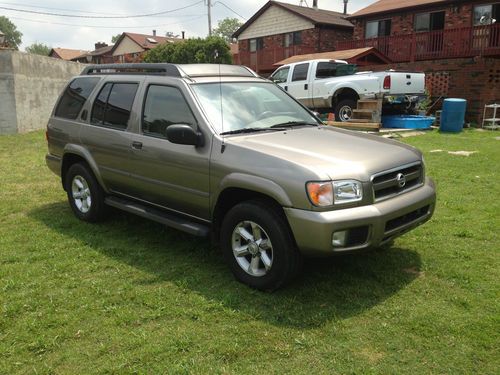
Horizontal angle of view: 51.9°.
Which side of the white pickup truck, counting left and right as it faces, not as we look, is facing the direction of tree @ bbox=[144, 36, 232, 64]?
front

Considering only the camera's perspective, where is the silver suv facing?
facing the viewer and to the right of the viewer

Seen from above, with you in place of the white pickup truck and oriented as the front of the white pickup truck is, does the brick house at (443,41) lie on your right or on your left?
on your right

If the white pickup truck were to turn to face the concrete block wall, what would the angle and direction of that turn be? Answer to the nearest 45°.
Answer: approximately 45° to its left

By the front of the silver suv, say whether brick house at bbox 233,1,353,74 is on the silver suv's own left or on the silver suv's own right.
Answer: on the silver suv's own left

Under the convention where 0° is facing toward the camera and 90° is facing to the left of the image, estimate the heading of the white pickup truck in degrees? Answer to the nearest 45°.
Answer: approximately 135°

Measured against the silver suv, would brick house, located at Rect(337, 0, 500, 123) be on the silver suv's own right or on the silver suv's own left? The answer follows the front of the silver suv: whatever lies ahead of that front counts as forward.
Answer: on the silver suv's own left

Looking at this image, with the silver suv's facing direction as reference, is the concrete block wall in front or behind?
behind

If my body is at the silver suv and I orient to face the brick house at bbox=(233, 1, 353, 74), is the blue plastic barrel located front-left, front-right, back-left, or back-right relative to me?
front-right

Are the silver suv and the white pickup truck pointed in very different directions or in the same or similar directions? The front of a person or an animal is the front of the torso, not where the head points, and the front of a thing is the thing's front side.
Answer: very different directions

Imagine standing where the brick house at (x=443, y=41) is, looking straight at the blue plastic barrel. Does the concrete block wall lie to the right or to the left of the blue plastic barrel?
right
